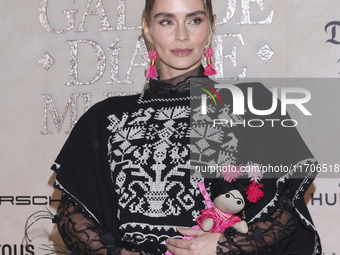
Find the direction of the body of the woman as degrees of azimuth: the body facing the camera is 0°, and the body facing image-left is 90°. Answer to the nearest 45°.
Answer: approximately 0°
